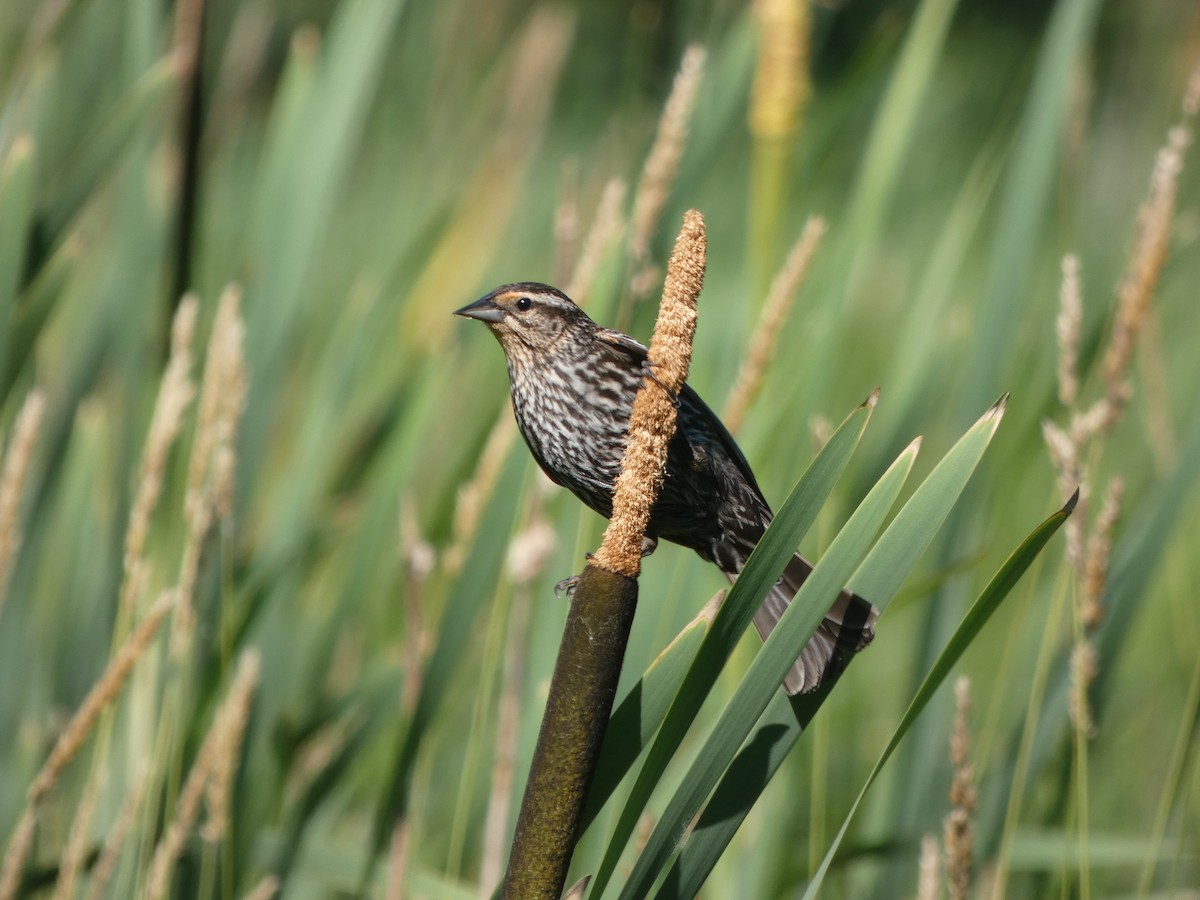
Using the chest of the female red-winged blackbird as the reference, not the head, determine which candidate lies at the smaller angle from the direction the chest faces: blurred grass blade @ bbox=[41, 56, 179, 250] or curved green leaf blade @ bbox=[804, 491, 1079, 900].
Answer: the blurred grass blade

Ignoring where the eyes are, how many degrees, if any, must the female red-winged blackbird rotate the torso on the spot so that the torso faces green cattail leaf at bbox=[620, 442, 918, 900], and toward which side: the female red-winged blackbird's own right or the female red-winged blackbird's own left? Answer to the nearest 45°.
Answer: approximately 90° to the female red-winged blackbird's own left

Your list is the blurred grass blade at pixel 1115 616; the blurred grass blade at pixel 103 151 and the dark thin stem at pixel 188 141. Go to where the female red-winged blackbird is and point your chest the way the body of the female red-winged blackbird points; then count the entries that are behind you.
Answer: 1

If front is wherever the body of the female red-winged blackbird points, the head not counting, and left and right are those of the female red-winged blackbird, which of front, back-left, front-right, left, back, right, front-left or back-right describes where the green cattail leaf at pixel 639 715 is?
left

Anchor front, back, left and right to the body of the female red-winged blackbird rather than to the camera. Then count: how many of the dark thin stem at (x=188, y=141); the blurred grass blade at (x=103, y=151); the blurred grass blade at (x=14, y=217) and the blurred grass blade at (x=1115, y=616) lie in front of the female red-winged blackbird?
3

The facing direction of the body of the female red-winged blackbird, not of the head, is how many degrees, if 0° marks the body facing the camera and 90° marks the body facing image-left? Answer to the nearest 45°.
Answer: approximately 90°
